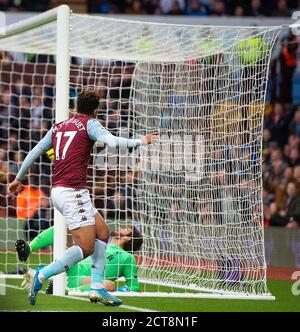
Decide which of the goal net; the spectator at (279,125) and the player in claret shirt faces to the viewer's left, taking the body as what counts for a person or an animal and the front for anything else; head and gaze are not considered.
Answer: the goal net

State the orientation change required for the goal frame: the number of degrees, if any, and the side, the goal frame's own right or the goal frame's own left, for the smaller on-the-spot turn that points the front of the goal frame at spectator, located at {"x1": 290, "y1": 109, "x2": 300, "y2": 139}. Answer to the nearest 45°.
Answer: approximately 135° to the goal frame's own right

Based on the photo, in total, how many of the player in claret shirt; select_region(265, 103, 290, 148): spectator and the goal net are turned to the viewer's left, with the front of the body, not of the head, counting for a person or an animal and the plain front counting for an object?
1

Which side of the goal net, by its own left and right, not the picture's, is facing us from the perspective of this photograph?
left
